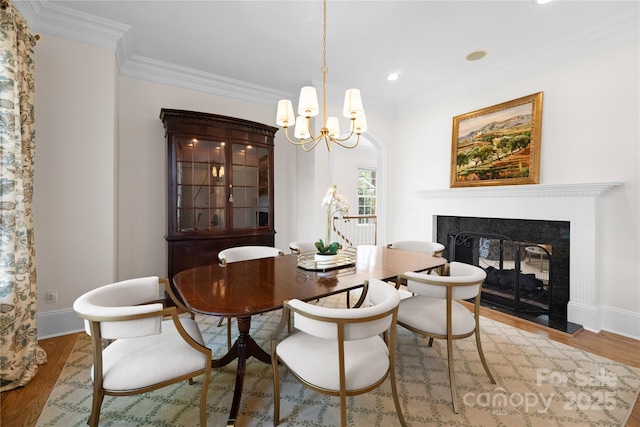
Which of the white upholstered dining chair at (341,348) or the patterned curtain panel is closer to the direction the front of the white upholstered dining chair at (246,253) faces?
the white upholstered dining chair

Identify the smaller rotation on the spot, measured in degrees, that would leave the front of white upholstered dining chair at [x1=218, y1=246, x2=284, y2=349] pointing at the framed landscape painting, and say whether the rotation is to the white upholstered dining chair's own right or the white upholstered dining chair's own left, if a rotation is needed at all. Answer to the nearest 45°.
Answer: approximately 45° to the white upholstered dining chair's own left
